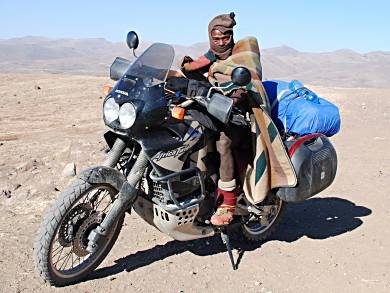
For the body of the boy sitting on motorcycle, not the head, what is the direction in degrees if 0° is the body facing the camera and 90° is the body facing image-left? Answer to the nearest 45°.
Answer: approximately 45°

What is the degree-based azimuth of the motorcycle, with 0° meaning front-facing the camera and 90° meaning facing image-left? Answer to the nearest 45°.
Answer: approximately 45°
